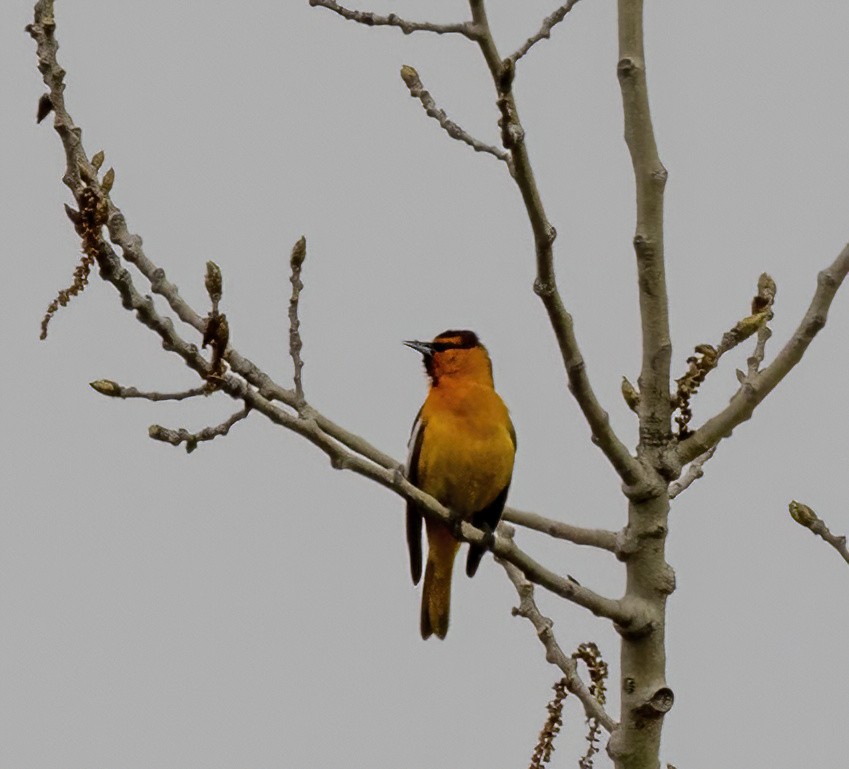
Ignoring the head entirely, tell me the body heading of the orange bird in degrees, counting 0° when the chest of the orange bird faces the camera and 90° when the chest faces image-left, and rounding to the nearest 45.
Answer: approximately 0°
